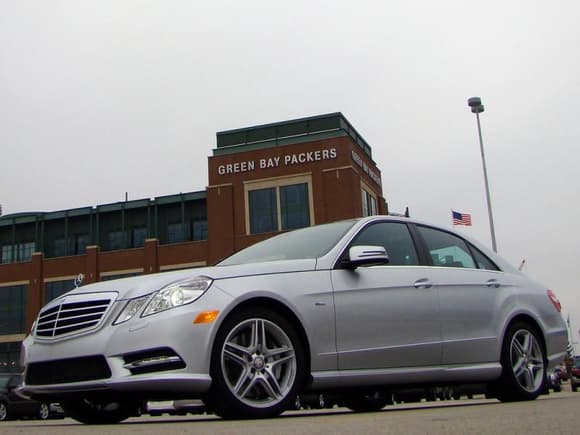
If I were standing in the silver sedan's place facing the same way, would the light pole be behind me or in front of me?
behind

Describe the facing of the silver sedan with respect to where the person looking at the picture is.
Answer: facing the viewer and to the left of the viewer

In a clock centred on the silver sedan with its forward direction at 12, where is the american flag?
The american flag is roughly at 5 o'clock from the silver sedan.
